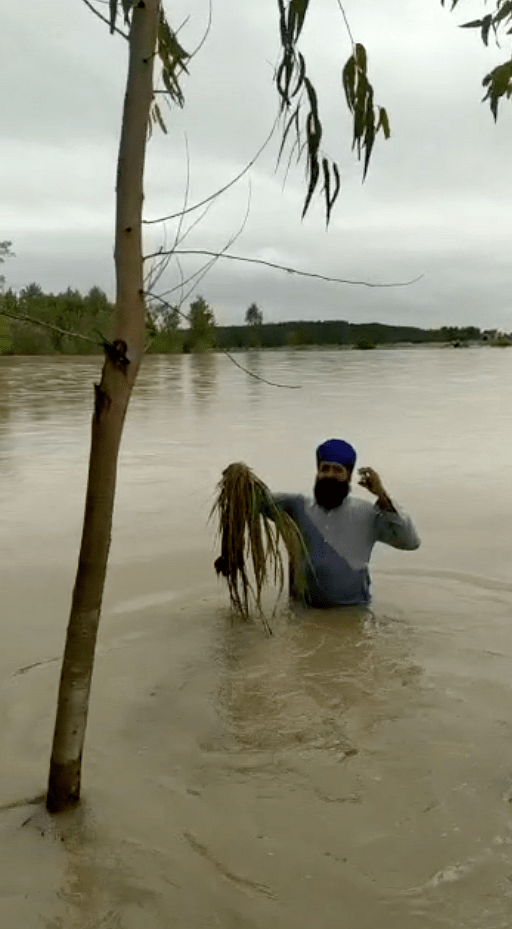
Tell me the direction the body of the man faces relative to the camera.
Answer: toward the camera
